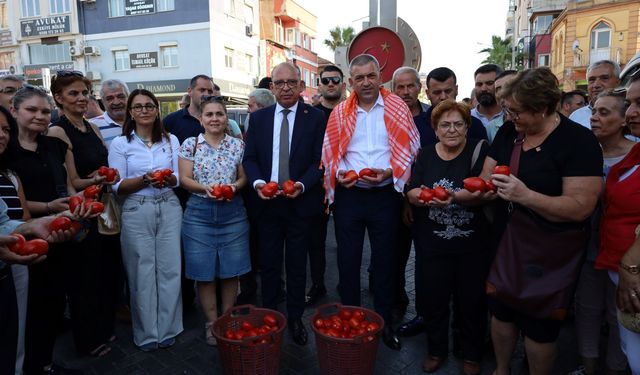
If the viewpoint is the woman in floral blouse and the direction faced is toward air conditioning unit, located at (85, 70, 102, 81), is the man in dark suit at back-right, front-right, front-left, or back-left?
back-right

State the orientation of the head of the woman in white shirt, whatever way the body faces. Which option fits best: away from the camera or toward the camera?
toward the camera

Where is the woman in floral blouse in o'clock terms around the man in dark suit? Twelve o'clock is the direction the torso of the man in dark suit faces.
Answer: The woman in floral blouse is roughly at 3 o'clock from the man in dark suit.

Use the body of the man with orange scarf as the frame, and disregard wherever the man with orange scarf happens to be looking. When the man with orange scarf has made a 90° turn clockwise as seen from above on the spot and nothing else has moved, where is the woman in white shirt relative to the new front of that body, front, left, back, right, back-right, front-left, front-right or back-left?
front

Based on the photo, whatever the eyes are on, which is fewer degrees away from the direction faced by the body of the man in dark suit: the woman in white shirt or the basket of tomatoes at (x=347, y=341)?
the basket of tomatoes

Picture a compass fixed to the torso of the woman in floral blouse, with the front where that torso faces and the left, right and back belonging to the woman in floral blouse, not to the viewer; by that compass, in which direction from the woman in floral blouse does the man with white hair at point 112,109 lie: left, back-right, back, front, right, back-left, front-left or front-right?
back-right

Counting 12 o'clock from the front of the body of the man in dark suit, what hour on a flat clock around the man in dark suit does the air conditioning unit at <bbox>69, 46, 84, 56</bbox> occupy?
The air conditioning unit is roughly at 5 o'clock from the man in dark suit.

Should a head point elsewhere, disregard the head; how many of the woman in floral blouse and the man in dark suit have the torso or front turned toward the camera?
2

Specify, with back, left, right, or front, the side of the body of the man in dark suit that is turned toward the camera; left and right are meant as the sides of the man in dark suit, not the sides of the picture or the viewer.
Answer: front

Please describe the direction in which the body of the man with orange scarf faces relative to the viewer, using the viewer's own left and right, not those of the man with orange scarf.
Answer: facing the viewer

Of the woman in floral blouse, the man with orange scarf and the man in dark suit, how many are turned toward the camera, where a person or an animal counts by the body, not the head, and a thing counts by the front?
3

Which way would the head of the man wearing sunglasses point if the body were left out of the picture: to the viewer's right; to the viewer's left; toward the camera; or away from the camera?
toward the camera

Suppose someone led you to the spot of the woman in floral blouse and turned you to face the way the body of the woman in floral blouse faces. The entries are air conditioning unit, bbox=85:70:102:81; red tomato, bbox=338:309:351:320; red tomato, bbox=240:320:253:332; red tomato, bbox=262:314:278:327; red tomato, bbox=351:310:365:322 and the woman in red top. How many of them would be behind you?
1

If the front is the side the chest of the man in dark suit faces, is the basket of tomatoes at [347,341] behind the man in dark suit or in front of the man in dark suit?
in front

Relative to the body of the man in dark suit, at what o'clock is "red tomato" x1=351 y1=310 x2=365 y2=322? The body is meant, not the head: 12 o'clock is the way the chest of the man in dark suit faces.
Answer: The red tomato is roughly at 11 o'clock from the man in dark suit.

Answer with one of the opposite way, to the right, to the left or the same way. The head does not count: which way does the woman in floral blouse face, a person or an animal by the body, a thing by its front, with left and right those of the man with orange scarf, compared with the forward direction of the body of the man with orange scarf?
the same way

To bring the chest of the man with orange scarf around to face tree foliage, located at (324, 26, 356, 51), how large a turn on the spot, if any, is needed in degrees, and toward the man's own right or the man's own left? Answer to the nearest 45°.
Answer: approximately 180°
